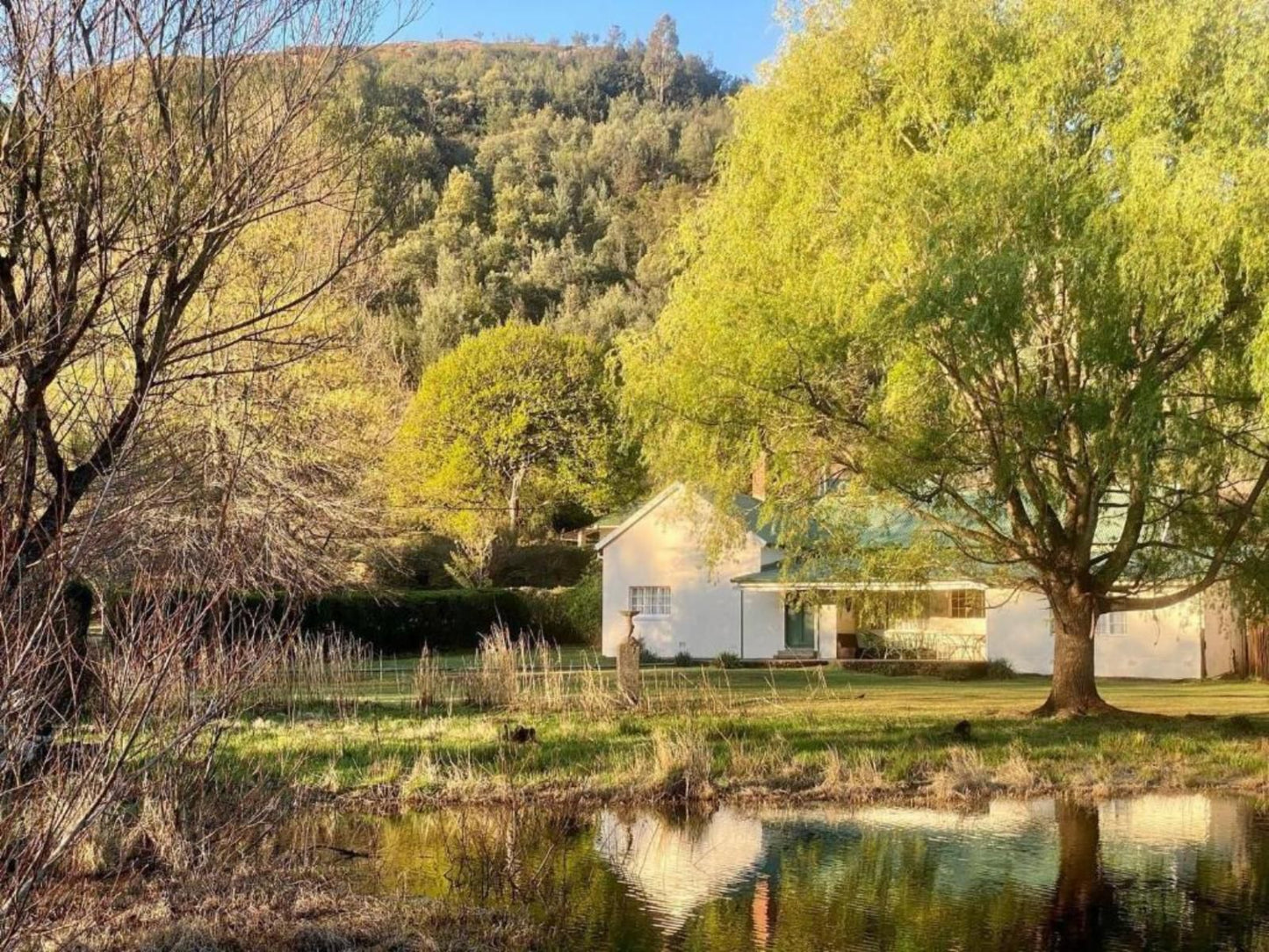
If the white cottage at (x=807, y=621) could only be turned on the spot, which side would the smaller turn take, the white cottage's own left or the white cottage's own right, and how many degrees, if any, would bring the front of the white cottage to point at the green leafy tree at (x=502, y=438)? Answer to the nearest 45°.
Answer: approximately 135° to the white cottage's own right

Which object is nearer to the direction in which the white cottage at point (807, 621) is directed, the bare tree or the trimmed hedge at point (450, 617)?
the bare tree

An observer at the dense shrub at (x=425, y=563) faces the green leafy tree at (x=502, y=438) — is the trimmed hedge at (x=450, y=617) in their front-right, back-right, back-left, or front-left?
back-right

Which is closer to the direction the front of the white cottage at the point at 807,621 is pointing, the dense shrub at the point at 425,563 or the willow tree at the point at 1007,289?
the willow tree

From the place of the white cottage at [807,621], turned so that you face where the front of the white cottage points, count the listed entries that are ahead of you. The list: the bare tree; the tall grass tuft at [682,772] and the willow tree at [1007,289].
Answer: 3

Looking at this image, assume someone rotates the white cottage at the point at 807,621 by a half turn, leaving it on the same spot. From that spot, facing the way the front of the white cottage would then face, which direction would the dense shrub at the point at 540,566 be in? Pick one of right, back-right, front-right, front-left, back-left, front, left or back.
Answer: front-left

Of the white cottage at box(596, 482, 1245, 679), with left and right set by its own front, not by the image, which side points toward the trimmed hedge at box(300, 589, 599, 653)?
right

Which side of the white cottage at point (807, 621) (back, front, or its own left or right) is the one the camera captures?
front

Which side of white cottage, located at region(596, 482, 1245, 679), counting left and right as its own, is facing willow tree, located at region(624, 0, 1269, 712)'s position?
front

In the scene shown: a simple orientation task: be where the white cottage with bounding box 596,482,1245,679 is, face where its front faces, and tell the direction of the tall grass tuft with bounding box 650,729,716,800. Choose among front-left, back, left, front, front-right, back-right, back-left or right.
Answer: front

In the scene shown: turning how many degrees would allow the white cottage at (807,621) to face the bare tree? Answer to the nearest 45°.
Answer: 0° — it already faces it
